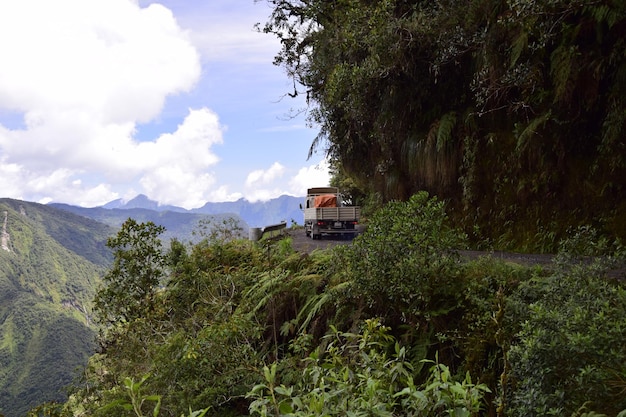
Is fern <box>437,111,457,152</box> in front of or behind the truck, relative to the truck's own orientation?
behind

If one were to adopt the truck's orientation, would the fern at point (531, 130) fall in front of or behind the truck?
behind

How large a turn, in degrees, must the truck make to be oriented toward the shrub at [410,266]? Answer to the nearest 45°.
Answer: approximately 135° to its left

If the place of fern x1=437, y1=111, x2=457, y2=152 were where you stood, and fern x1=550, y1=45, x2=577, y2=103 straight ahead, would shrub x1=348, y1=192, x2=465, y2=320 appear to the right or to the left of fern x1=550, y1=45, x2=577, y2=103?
right

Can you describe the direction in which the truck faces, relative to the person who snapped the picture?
facing away from the viewer and to the left of the viewer

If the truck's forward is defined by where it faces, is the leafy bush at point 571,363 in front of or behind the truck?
behind

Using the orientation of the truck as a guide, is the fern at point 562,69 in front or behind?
behind
